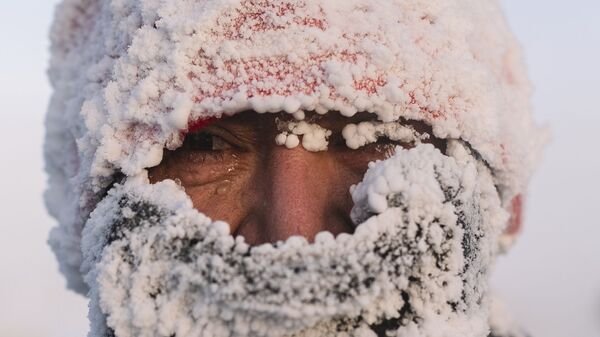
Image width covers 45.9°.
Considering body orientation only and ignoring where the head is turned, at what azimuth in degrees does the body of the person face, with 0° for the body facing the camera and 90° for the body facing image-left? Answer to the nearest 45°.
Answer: approximately 0°
